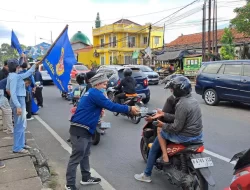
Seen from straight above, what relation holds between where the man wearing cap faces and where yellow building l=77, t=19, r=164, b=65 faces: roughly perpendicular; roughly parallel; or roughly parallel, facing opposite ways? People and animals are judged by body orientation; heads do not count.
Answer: roughly perpendicular

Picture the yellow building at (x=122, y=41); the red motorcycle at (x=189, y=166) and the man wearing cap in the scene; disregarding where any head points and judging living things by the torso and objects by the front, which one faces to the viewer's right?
the man wearing cap

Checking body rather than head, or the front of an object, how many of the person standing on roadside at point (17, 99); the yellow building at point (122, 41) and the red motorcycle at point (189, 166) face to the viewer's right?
1

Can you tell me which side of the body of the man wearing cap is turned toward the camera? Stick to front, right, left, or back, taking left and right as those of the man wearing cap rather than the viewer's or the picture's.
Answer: right

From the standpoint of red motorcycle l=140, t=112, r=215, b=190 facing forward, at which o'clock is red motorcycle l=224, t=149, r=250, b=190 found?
red motorcycle l=224, t=149, r=250, b=190 is roughly at 7 o'clock from red motorcycle l=140, t=112, r=215, b=190.

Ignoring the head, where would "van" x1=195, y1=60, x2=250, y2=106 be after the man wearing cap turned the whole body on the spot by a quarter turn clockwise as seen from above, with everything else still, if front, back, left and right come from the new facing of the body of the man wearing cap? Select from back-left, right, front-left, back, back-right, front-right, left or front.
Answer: back-left

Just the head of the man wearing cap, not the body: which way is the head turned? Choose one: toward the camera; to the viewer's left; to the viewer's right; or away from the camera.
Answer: to the viewer's right

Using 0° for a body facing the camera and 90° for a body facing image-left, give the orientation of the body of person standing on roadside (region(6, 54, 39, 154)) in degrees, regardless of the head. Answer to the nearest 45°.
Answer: approximately 270°

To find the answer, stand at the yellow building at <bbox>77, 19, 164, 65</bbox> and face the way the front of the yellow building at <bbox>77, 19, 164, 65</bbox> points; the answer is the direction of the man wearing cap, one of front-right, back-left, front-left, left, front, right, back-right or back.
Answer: front

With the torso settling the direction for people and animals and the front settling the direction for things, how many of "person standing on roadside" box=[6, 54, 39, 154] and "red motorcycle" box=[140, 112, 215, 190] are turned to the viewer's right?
1

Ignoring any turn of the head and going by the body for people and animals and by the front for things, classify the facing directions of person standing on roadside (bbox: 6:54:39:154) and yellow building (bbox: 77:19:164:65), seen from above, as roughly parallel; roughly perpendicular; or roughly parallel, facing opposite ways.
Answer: roughly perpendicular

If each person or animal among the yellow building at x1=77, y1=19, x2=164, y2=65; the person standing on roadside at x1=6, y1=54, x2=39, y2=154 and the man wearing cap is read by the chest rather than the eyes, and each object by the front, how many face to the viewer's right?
2

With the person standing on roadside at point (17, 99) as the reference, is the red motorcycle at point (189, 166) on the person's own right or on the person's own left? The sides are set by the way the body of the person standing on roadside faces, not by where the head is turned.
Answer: on the person's own right

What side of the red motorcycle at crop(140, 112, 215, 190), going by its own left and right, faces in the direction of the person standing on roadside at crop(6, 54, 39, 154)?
front

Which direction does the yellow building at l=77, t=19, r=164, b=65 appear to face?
toward the camera

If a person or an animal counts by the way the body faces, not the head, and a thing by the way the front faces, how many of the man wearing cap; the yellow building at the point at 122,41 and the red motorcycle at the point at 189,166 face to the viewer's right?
1

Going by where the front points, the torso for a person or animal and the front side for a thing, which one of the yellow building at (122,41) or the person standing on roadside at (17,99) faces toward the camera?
the yellow building

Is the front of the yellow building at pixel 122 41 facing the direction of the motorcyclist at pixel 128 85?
yes

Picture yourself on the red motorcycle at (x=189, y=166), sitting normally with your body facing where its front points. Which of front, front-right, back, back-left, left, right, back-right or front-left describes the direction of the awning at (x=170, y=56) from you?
front-right

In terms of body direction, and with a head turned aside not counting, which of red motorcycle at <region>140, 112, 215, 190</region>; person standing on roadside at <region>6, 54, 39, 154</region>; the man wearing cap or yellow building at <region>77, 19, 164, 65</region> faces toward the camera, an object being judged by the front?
the yellow building

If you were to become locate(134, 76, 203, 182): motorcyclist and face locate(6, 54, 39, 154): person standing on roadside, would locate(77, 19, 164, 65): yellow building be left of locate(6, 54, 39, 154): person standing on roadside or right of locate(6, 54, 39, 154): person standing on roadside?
right
